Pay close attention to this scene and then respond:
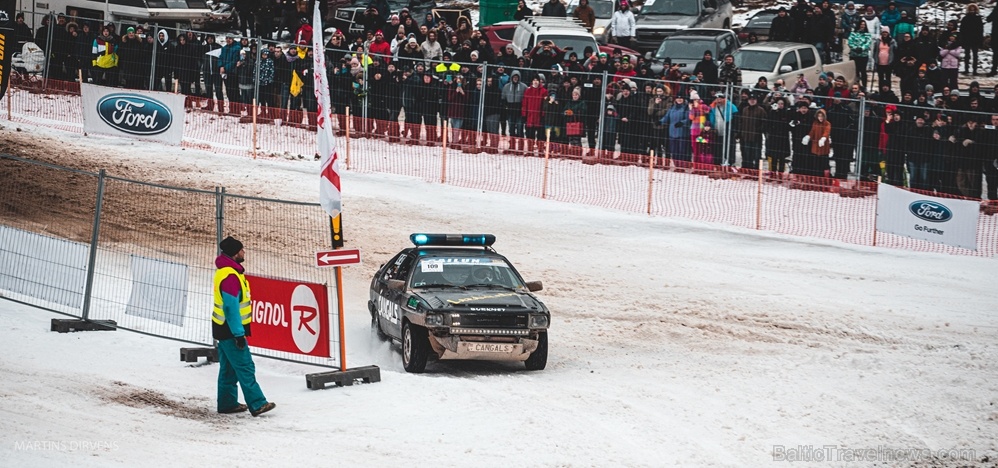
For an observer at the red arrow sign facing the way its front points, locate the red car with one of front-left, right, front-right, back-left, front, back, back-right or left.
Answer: back

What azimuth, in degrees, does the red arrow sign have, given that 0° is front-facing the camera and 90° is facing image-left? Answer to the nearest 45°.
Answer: approximately 0°

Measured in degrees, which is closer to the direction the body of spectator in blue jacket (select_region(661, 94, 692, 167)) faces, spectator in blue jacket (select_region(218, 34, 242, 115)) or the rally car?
the rally car

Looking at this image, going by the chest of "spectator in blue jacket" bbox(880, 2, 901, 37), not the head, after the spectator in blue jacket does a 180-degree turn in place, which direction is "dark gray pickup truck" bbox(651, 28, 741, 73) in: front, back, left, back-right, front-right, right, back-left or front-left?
back-left

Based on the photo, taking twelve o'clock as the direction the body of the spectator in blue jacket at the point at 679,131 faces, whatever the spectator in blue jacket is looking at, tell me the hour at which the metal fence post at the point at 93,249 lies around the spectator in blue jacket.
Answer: The metal fence post is roughly at 1 o'clock from the spectator in blue jacket.

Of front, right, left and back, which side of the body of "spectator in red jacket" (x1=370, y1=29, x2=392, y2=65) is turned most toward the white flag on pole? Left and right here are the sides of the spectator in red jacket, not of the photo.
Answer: front

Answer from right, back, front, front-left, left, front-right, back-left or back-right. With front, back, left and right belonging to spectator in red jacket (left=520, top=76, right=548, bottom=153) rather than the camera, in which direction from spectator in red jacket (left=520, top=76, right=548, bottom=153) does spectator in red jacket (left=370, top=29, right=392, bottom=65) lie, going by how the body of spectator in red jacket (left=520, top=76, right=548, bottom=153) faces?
back-right

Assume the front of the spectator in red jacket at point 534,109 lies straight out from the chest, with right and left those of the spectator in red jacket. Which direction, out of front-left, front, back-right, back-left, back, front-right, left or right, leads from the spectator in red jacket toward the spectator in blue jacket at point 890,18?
back-left

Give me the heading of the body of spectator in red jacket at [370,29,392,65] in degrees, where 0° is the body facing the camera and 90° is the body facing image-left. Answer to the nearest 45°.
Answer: approximately 0°
